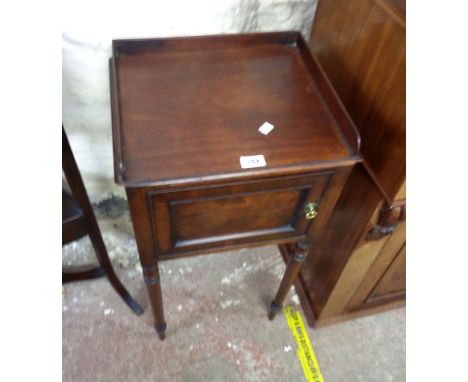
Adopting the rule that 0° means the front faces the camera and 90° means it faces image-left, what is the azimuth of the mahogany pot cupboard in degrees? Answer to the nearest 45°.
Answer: approximately 0°
